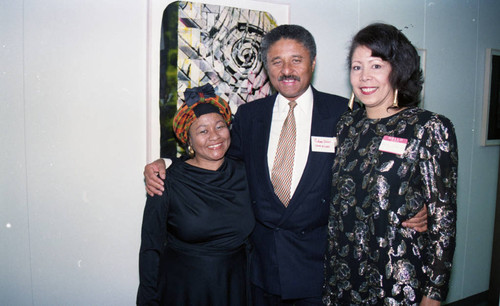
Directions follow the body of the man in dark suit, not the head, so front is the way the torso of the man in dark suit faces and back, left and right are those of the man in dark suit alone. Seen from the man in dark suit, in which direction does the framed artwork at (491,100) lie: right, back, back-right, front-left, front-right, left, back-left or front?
back-left

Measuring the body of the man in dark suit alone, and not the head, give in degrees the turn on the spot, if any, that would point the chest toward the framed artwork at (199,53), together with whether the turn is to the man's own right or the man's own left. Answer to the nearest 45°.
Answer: approximately 135° to the man's own right

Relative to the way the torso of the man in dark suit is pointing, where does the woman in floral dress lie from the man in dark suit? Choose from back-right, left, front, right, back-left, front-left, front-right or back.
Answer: front-left

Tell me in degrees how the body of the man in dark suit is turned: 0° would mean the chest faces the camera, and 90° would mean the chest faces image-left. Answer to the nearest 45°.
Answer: approximately 0°
